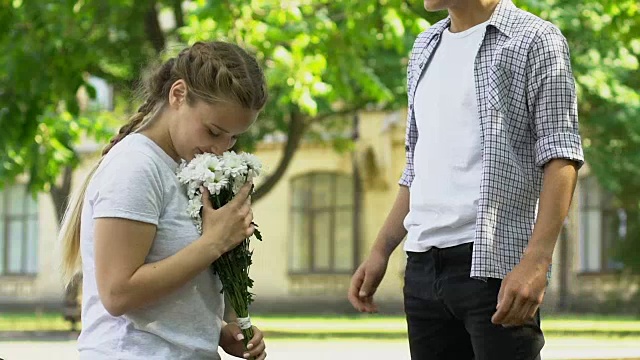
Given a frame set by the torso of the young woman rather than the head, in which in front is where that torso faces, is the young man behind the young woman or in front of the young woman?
in front

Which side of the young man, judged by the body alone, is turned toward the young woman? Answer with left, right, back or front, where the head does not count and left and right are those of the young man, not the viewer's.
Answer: front

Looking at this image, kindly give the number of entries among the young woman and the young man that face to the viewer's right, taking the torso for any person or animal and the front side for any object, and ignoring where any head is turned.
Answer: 1

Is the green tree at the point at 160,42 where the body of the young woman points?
no

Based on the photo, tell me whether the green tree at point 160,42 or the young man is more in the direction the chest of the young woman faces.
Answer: the young man

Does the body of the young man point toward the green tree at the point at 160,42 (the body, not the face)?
no

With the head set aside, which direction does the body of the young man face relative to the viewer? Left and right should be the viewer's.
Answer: facing the viewer and to the left of the viewer

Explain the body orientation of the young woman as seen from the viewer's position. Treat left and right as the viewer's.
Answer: facing to the right of the viewer
